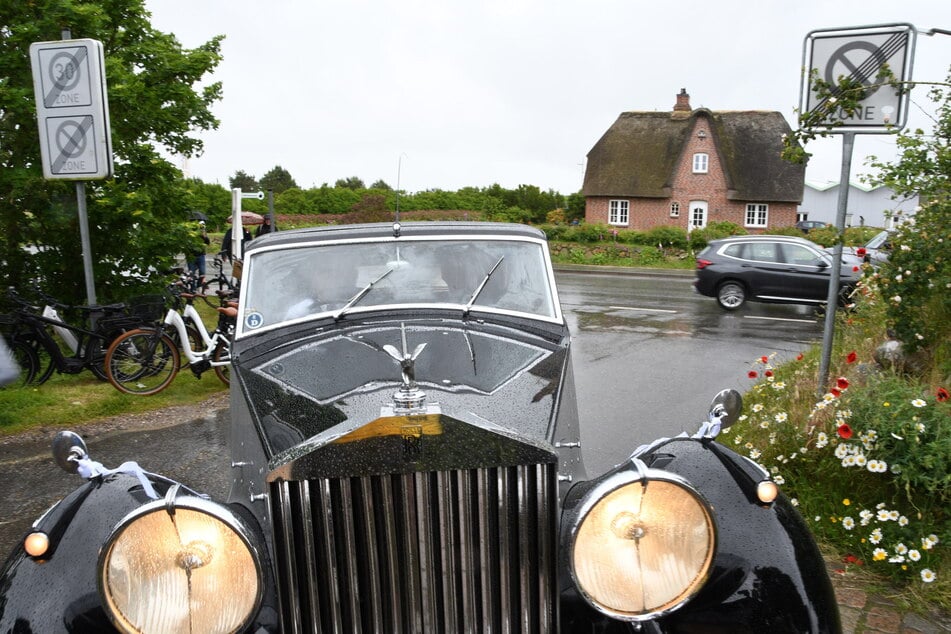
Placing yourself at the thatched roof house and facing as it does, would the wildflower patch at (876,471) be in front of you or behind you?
in front

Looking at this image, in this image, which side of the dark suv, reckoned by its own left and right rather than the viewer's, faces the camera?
right

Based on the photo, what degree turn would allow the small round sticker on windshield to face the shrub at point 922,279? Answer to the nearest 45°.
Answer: approximately 90° to its left

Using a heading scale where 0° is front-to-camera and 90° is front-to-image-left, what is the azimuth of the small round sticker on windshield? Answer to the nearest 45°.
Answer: approximately 0°

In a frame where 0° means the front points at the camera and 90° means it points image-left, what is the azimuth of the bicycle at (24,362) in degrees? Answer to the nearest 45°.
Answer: approximately 90°

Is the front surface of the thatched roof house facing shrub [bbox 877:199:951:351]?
yes

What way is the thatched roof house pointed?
toward the camera

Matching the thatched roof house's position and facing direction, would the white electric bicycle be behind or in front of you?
in front
